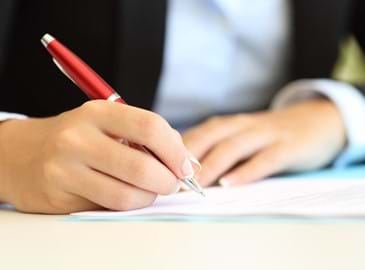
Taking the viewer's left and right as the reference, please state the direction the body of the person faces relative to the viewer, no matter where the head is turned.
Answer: facing the viewer
